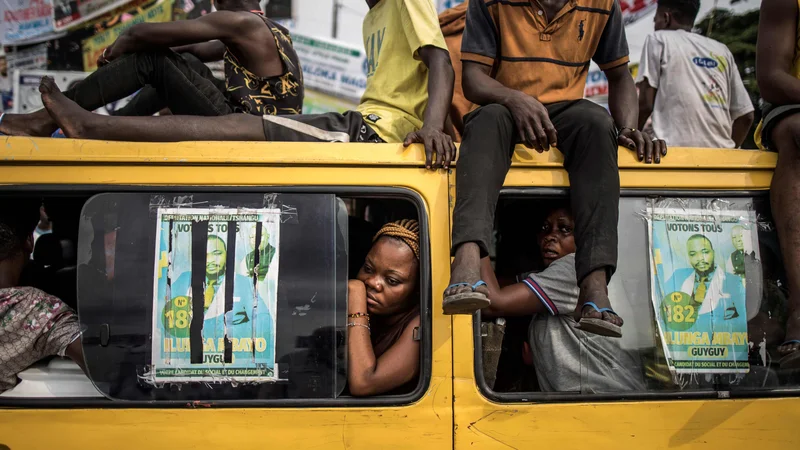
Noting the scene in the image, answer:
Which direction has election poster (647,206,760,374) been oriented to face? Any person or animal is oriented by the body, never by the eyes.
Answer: toward the camera

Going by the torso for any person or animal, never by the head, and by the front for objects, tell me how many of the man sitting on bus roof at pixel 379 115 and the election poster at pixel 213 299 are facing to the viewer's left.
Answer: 1

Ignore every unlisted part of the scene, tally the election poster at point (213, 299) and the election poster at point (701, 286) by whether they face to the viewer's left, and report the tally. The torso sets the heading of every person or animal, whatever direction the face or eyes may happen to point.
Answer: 0

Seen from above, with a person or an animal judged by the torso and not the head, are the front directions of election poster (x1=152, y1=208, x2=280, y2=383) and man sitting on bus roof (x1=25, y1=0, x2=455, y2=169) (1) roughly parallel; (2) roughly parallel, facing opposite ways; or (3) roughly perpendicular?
roughly perpendicular

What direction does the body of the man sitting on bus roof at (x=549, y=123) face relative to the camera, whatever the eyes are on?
toward the camera

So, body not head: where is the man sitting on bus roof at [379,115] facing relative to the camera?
to the viewer's left

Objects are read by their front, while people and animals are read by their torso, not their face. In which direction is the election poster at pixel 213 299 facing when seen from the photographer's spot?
facing the viewer

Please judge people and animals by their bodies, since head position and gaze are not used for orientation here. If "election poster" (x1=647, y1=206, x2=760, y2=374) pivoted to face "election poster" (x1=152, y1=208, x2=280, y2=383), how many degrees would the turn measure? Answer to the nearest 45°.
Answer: approximately 45° to its right

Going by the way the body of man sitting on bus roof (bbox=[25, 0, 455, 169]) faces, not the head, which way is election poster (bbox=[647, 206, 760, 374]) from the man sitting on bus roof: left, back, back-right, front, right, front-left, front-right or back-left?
back-left

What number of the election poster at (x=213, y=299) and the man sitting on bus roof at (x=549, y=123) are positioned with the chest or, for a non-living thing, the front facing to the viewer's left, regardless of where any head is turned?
0
